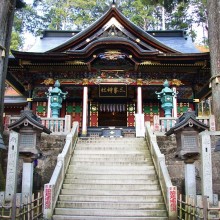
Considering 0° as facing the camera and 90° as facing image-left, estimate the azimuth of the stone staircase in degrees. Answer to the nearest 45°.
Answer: approximately 0°

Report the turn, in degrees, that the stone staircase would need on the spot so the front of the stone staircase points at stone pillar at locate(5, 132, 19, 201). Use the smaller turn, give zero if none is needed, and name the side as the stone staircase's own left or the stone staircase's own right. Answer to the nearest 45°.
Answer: approximately 90° to the stone staircase's own right

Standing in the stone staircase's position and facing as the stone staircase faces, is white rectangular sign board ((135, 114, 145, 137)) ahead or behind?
behind

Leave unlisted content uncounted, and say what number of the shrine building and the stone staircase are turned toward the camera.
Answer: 2

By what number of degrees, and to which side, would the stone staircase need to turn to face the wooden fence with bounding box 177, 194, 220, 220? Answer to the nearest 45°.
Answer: approximately 45° to its left

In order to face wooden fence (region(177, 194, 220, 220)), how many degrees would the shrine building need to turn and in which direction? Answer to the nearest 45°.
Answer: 0° — it already faces it

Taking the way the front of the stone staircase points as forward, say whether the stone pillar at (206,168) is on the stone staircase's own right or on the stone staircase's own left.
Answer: on the stone staircase's own left

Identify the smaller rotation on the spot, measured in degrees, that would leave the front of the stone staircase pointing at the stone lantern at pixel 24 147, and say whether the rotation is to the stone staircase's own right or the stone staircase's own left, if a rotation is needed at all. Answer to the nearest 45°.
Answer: approximately 90° to the stone staircase's own right
